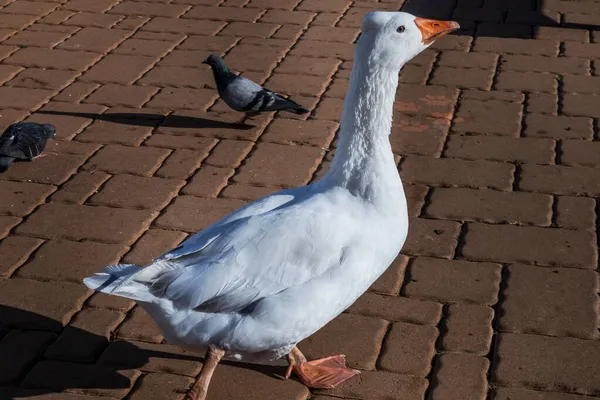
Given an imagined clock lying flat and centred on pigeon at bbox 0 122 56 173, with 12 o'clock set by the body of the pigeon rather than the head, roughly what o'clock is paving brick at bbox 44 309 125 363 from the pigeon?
The paving brick is roughly at 3 o'clock from the pigeon.

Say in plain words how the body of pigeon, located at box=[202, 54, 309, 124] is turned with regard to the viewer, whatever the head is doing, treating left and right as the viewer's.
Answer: facing to the left of the viewer

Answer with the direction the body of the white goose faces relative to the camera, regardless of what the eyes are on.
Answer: to the viewer's right

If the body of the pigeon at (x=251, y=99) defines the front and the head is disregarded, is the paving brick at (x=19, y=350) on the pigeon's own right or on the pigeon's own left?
on the pigeon's own left

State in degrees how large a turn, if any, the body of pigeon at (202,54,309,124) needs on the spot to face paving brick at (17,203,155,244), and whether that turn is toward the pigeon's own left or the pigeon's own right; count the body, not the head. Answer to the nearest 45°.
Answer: approximately 45° to the pigeon's own left

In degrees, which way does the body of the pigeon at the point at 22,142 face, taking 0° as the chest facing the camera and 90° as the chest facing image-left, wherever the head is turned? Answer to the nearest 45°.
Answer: approximately 270°

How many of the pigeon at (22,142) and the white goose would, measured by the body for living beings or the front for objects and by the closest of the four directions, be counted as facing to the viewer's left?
0

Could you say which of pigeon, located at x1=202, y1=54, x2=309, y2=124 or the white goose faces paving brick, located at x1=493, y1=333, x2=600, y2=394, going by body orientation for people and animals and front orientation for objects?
the white goose

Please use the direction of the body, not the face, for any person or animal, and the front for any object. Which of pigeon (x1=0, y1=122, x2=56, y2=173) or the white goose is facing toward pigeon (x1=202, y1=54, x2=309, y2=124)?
pigeon (x1=0, y1=122, x2=56, y2=173)

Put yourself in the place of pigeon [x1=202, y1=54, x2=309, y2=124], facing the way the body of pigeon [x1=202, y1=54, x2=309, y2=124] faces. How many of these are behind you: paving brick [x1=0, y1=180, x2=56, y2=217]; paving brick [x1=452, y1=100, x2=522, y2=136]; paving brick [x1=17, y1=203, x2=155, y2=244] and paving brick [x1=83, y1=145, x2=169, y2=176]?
1

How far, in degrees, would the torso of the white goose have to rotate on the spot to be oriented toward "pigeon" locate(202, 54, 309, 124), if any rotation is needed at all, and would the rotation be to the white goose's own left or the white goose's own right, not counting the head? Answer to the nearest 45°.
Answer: approximately 90° to the white goose's own left

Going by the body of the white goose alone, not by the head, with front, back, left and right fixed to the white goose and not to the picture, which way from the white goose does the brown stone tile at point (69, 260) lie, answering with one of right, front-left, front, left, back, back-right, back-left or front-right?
back-left
